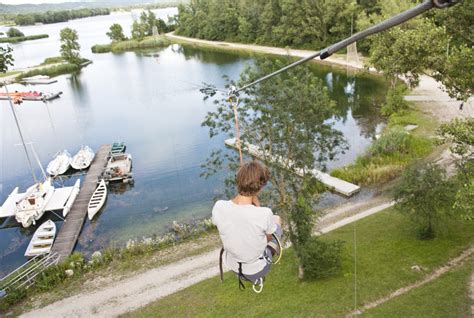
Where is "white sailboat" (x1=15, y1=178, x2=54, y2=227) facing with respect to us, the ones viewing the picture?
facing away from the viewer and to the right of the viewer

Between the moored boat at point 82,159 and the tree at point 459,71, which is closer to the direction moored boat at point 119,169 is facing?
the moored boat

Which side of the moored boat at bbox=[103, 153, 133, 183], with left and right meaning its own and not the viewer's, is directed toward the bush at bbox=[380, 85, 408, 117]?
right

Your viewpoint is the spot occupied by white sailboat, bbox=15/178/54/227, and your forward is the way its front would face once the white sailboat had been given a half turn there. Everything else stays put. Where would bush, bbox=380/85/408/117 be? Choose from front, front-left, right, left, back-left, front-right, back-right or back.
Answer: back-left

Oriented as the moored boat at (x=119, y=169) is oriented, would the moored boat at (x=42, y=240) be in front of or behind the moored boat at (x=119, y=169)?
behind

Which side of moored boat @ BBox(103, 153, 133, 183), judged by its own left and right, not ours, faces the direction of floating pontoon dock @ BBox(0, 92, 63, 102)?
front

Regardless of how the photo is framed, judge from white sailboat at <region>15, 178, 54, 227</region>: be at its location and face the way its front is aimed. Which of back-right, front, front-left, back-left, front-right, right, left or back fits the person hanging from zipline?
back-right

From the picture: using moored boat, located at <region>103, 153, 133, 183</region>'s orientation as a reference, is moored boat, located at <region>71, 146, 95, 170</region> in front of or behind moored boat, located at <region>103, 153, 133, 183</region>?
in front

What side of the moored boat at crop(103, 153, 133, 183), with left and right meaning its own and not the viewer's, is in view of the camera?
back
